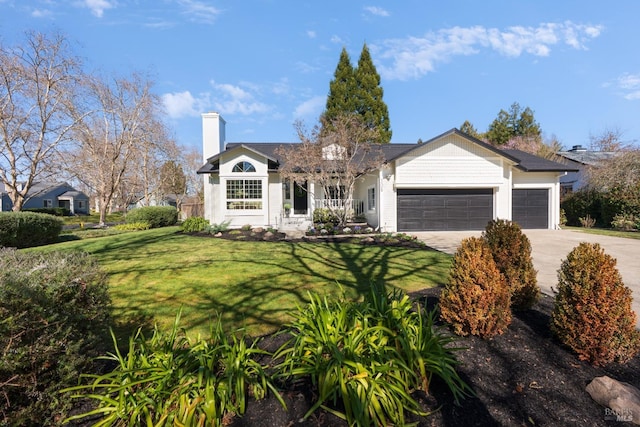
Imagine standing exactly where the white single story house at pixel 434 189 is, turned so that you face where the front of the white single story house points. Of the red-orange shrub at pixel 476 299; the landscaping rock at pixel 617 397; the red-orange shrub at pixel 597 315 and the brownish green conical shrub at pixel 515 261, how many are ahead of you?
4

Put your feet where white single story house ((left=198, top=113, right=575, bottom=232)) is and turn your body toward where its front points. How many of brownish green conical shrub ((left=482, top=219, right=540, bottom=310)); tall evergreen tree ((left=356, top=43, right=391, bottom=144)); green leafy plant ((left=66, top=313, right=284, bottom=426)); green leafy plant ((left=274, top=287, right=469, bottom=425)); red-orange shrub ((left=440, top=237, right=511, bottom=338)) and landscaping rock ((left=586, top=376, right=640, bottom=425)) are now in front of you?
5

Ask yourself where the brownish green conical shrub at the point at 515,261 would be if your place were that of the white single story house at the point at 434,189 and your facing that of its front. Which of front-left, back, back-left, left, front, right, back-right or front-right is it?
front

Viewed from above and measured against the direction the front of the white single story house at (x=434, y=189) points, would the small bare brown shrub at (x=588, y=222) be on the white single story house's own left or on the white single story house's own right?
on the white single story house's own left

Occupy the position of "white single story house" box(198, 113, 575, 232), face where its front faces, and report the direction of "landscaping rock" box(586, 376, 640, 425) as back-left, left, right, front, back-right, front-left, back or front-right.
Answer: front

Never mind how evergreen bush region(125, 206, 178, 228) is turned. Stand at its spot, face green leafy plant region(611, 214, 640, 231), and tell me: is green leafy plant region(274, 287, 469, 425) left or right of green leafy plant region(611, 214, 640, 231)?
right

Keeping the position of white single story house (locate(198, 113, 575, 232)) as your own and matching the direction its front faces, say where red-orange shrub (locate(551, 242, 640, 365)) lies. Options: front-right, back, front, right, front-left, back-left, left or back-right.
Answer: front

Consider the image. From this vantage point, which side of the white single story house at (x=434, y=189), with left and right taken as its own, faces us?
front

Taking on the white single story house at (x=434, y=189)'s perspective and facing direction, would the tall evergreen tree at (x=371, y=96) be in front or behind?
behind

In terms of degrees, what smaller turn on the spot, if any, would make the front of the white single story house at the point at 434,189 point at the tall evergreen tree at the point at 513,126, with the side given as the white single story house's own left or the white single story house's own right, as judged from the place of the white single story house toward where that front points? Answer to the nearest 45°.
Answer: approximately 135° to the white single story house's own left

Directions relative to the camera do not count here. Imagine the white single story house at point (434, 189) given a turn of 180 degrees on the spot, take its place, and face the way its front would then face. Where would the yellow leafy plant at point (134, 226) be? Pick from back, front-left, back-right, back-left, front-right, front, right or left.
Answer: left

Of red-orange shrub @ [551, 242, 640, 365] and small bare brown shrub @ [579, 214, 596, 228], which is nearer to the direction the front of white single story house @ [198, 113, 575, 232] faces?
the red-orange shrub

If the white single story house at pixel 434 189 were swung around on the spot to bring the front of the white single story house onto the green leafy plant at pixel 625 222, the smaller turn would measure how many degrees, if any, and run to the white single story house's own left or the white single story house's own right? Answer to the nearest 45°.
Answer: approximately 90° to the white single story house's own left

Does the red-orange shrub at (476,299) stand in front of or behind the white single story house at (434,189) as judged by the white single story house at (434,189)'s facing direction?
in front

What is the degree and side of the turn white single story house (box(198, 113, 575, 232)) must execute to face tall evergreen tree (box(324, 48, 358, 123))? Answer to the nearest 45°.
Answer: approximately 180°

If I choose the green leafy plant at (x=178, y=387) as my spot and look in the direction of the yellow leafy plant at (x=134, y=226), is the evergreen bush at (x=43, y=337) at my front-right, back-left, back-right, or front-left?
front-left

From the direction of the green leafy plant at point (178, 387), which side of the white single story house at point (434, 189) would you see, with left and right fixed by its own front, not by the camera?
front

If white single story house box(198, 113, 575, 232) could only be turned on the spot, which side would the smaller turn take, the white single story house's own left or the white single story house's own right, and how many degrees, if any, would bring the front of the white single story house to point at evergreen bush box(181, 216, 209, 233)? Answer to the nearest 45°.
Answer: approximately 90° to the white single story house's own right

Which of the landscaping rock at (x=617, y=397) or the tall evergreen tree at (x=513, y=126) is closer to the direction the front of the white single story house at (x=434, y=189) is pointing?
the landscaping rock

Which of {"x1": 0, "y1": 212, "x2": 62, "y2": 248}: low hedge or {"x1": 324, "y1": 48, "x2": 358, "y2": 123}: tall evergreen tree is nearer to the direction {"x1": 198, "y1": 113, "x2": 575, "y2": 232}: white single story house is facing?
the low hedge
